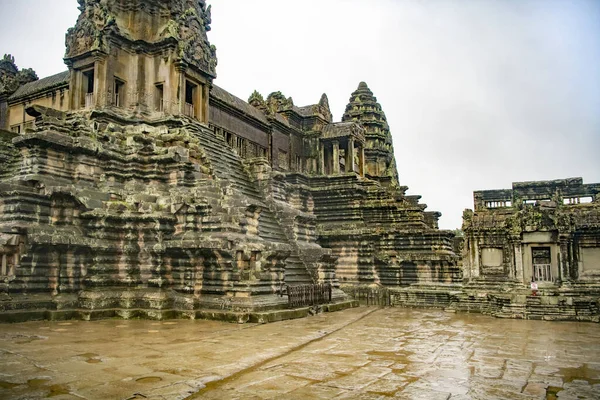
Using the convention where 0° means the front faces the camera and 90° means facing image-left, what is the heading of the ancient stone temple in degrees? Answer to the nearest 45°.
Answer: approximately 0°
